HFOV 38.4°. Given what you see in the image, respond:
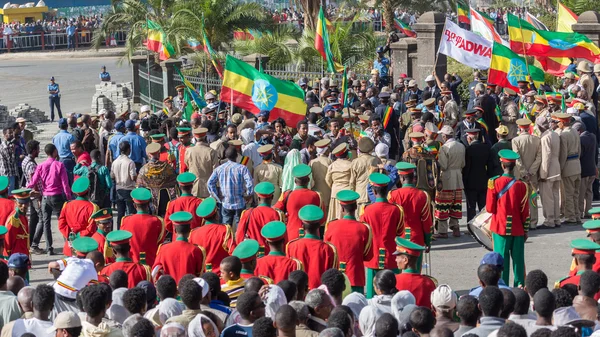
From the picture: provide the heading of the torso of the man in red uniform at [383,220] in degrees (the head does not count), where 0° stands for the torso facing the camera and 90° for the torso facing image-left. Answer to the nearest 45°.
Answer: approximately 180°

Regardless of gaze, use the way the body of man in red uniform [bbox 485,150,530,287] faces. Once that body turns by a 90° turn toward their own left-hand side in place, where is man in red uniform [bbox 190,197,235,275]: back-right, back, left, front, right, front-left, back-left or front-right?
front-left

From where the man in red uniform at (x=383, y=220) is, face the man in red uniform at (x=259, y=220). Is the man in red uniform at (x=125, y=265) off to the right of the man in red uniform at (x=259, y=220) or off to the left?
left

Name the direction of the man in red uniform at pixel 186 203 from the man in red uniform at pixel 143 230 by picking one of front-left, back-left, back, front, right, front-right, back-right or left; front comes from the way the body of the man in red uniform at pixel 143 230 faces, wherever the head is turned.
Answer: front-right

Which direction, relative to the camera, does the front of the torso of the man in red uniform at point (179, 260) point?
away from the camera

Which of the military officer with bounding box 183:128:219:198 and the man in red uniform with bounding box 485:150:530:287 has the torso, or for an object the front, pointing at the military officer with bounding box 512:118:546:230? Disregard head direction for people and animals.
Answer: the man in red uniform

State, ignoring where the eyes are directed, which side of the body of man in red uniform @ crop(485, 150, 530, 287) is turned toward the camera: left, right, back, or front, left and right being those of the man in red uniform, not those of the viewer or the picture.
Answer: back

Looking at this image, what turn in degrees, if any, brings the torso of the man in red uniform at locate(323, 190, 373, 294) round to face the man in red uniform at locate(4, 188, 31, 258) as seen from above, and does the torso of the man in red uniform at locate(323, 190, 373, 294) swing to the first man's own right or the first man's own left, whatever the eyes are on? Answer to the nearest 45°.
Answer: approximately 90° to the first man's own left

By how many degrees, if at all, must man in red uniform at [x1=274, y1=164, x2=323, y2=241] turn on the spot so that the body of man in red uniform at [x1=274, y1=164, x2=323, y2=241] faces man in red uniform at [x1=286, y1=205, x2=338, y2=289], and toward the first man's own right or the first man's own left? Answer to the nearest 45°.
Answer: approximately 180°

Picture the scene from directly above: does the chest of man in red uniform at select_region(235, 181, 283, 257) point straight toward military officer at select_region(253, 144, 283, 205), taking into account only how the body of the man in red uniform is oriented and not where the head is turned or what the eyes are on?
yes

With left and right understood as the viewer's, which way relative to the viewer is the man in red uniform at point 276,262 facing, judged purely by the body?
facing away from the viewer

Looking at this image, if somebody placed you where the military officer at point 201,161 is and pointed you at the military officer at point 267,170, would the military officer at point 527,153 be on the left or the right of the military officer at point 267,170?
left

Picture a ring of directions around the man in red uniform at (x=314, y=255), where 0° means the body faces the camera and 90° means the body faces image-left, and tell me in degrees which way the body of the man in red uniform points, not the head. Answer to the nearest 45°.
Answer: approximately 180°

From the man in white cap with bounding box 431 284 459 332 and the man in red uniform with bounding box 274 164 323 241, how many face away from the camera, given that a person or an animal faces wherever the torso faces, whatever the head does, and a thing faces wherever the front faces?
2
